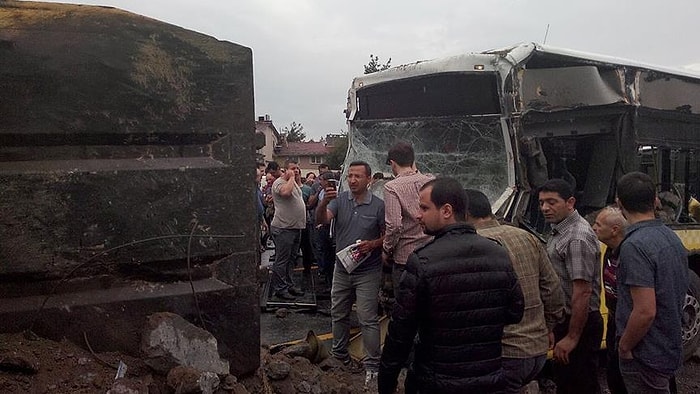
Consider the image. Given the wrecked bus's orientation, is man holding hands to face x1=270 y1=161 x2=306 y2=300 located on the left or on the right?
on its right

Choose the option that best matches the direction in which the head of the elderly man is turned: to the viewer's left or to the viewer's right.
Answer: to the viewer's left

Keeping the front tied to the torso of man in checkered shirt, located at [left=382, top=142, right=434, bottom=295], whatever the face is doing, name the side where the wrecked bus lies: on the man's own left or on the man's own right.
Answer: on the man's own right

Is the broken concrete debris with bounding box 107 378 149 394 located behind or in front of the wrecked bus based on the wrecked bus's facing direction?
in front

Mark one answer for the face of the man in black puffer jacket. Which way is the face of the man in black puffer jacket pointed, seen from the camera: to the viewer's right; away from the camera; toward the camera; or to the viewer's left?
to the viewer's left

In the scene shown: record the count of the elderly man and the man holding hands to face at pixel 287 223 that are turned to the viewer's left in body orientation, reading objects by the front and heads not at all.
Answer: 1

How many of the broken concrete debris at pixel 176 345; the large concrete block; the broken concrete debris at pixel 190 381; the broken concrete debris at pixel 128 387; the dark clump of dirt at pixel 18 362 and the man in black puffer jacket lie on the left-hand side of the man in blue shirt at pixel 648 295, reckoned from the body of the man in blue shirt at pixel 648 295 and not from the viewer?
6

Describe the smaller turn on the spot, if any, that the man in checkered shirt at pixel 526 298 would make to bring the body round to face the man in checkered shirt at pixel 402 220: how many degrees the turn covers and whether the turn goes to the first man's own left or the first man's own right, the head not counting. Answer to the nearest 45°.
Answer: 0° — they already face them

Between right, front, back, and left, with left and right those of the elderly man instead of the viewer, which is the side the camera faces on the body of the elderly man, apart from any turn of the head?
left
